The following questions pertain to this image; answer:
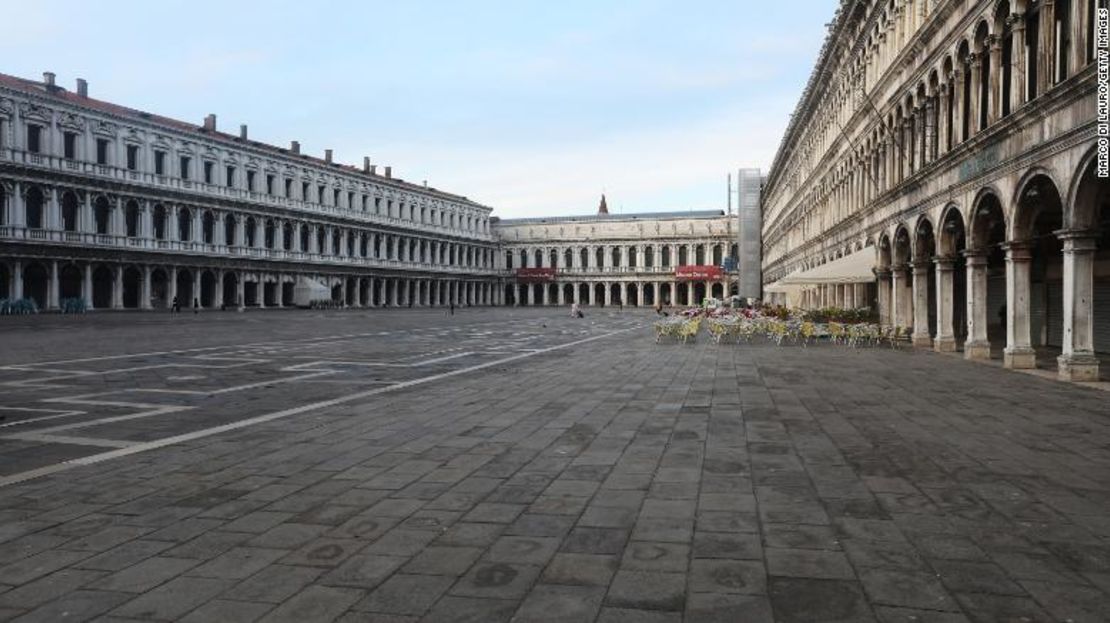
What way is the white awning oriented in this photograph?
to the viewer's left

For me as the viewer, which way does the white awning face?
facing to the left of the viewer
